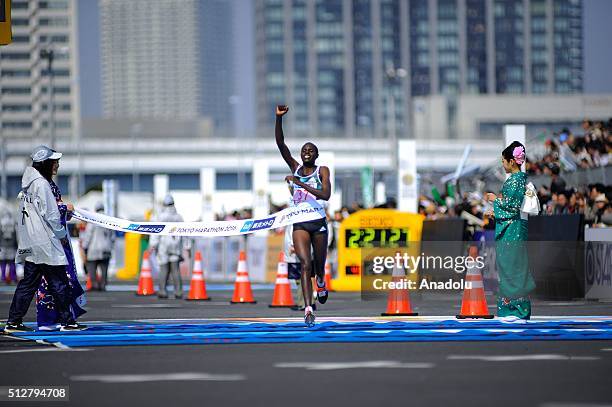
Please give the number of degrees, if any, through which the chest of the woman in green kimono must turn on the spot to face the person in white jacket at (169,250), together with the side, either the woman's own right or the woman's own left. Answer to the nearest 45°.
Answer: approximately 45° to the woman's own right

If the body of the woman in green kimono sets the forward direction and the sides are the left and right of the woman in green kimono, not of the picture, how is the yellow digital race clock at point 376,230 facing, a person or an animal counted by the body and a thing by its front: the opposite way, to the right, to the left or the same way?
to the left

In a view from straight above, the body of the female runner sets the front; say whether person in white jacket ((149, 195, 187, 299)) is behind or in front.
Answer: behind

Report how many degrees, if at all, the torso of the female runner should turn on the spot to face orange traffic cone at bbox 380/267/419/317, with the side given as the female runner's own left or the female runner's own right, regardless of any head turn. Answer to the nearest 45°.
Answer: approximately 135° to the female runner's own left

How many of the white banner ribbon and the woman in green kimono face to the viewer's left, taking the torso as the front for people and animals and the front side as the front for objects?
1

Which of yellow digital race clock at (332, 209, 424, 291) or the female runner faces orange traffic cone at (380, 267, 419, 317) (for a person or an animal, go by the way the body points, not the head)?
the yellow digital race clock

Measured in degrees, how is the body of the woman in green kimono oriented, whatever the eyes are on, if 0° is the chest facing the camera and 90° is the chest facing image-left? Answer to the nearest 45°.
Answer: approximately 90°

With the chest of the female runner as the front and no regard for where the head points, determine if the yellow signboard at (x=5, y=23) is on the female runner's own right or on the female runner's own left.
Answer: on the female runner's own right

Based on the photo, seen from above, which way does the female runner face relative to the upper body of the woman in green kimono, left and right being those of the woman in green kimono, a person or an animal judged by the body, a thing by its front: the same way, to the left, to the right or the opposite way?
to the left

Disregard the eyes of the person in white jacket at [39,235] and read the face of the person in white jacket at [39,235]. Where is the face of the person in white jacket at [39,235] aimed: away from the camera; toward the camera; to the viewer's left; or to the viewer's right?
to the viewer's right

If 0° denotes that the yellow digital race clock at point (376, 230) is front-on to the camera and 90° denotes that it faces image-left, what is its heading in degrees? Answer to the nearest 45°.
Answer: approximately 0°
